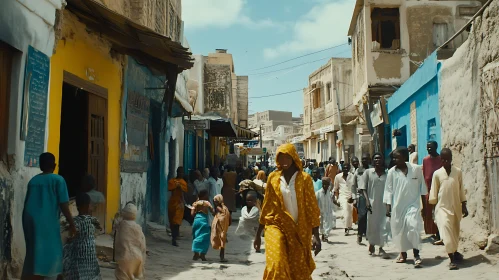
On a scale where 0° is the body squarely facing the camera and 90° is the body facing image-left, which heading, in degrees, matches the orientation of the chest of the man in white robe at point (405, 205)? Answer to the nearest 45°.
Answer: approximately 0°

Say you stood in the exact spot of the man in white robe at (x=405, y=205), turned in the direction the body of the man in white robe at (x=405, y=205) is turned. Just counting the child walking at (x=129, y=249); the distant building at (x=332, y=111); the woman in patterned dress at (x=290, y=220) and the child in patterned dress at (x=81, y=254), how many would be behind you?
1

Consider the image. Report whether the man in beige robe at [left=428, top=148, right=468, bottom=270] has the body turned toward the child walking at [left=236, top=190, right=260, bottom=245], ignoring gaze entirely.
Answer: no

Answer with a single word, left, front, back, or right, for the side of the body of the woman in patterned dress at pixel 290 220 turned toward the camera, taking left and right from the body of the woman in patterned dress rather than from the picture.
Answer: front

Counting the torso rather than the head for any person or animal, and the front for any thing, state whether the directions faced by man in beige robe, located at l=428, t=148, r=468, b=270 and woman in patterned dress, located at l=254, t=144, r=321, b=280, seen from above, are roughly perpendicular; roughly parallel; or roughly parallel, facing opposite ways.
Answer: roughly parallel

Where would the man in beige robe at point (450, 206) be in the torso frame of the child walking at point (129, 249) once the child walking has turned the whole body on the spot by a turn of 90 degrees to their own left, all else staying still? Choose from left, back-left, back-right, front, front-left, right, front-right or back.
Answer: back

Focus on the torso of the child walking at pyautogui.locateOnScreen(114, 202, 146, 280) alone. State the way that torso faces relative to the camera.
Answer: away from the camera

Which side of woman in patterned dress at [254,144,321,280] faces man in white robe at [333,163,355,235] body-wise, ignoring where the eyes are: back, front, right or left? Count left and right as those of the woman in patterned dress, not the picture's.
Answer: back

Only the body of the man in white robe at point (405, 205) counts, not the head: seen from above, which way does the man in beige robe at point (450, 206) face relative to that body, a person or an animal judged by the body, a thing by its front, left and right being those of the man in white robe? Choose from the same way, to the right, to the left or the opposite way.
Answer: the same way

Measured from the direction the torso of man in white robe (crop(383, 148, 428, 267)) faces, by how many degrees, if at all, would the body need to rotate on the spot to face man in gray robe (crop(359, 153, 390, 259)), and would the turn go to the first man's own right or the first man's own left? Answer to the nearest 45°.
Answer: approximately 135° to the first man's own right

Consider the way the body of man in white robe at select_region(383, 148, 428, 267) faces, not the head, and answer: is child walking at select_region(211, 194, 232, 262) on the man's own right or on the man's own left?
on the man's own right

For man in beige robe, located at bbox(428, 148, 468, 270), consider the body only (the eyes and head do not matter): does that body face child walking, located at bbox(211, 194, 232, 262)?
no

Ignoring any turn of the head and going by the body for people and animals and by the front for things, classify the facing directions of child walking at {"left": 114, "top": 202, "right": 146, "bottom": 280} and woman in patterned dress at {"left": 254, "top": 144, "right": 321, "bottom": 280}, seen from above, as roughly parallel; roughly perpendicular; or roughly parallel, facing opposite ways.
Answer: roughly parallel, facing opposite ways
